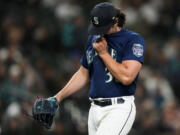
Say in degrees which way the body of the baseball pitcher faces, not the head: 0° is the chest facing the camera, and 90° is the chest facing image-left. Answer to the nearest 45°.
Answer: approximately 45°
